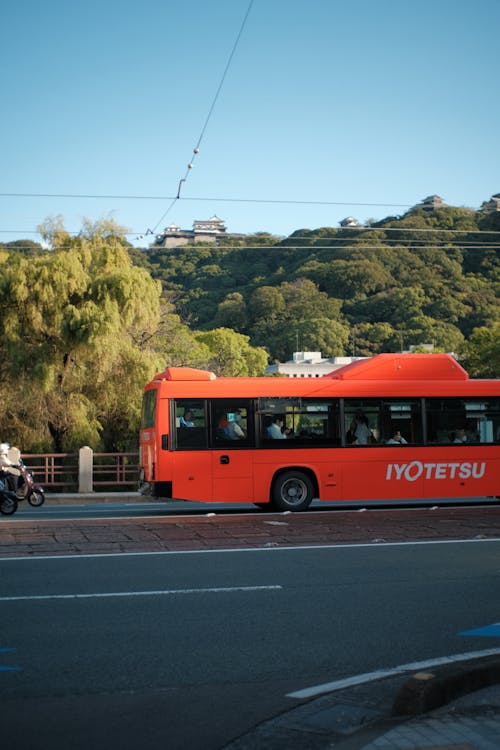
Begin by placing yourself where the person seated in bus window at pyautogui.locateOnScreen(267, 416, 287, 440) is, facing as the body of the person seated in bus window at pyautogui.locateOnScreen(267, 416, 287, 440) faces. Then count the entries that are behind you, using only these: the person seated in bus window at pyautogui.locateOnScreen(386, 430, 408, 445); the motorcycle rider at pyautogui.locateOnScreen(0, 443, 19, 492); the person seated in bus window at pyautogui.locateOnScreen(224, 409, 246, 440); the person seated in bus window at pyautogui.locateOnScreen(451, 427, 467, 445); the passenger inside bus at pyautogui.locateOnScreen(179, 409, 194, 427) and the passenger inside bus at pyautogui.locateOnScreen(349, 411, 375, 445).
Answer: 3
